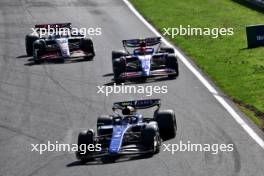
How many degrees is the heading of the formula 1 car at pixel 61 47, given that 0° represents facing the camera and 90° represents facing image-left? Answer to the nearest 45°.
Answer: approximately 0°

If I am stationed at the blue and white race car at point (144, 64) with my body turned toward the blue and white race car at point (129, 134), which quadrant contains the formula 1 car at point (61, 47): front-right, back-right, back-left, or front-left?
back-right

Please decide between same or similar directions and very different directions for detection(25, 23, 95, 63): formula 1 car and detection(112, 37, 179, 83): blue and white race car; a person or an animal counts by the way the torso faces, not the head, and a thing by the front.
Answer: same or similar directions

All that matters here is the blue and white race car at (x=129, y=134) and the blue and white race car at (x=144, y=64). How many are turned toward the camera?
2

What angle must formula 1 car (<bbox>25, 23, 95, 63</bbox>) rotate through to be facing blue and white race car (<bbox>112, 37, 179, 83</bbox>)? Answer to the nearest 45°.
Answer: approximately 45° to its left

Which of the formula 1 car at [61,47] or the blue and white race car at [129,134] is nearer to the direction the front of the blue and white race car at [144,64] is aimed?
the blue and white race car

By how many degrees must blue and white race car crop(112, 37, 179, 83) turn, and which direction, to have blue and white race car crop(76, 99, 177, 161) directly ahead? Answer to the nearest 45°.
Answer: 0° — it already faces it

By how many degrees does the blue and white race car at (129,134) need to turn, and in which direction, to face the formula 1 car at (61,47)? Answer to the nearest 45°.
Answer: approximately 180°

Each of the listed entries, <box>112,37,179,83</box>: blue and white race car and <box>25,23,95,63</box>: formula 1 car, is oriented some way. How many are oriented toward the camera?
2

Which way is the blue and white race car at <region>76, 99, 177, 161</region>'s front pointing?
toward the camera

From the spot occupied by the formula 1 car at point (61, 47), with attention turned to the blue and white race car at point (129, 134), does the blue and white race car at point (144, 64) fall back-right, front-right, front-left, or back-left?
front-left

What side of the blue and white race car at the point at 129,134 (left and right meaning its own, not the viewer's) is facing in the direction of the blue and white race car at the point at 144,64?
back

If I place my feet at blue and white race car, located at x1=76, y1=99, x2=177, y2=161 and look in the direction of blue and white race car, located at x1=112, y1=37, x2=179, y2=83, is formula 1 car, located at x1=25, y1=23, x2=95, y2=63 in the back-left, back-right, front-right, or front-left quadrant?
front-left

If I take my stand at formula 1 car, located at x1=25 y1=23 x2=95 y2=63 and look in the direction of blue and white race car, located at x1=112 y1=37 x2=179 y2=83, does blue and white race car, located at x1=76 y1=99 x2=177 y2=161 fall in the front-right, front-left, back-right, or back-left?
front-right
